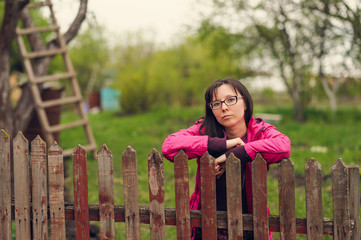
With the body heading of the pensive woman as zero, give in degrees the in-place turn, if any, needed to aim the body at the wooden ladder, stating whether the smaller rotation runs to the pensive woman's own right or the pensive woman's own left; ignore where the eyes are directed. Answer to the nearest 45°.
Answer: approximately 135° to the pensive woman's own right

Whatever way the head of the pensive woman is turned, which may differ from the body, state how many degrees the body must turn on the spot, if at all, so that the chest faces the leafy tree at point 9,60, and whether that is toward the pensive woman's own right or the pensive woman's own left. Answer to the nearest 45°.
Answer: approximately 135° to the pensive woman's own right

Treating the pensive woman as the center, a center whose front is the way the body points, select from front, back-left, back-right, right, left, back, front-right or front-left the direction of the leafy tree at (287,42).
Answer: back

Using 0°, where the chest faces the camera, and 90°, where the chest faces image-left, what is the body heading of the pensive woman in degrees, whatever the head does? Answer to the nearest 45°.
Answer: approximately 0°

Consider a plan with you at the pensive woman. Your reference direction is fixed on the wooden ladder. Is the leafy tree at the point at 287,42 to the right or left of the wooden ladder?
right
